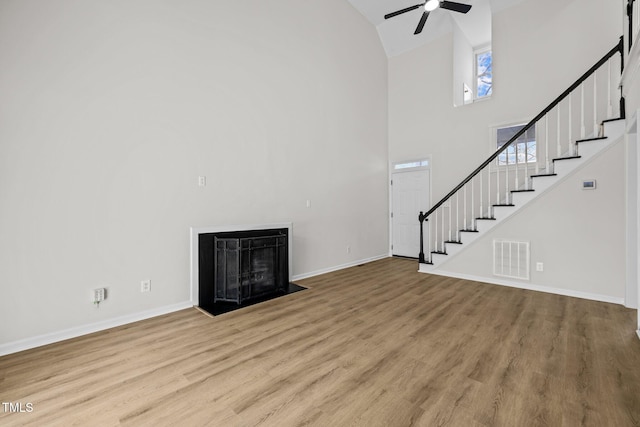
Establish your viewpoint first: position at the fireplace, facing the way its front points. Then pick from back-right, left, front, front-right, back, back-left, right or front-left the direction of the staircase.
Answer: front-left

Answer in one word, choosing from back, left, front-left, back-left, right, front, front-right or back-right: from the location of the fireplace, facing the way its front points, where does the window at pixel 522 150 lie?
front-left

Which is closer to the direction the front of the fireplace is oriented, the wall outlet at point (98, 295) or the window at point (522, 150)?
the window

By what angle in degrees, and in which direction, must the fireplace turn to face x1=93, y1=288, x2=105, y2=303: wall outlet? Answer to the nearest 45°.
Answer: approximately 135° to its right

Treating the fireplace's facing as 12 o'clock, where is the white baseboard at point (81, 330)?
The white baseboard is roughly at 4 o'clock from the fireplace.

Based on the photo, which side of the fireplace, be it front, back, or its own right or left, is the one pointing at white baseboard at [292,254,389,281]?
left

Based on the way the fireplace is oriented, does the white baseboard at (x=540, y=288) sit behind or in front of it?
in front

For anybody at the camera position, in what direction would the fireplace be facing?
facing the viewer and to the right of the viewer

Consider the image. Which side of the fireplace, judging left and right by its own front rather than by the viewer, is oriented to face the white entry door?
left
